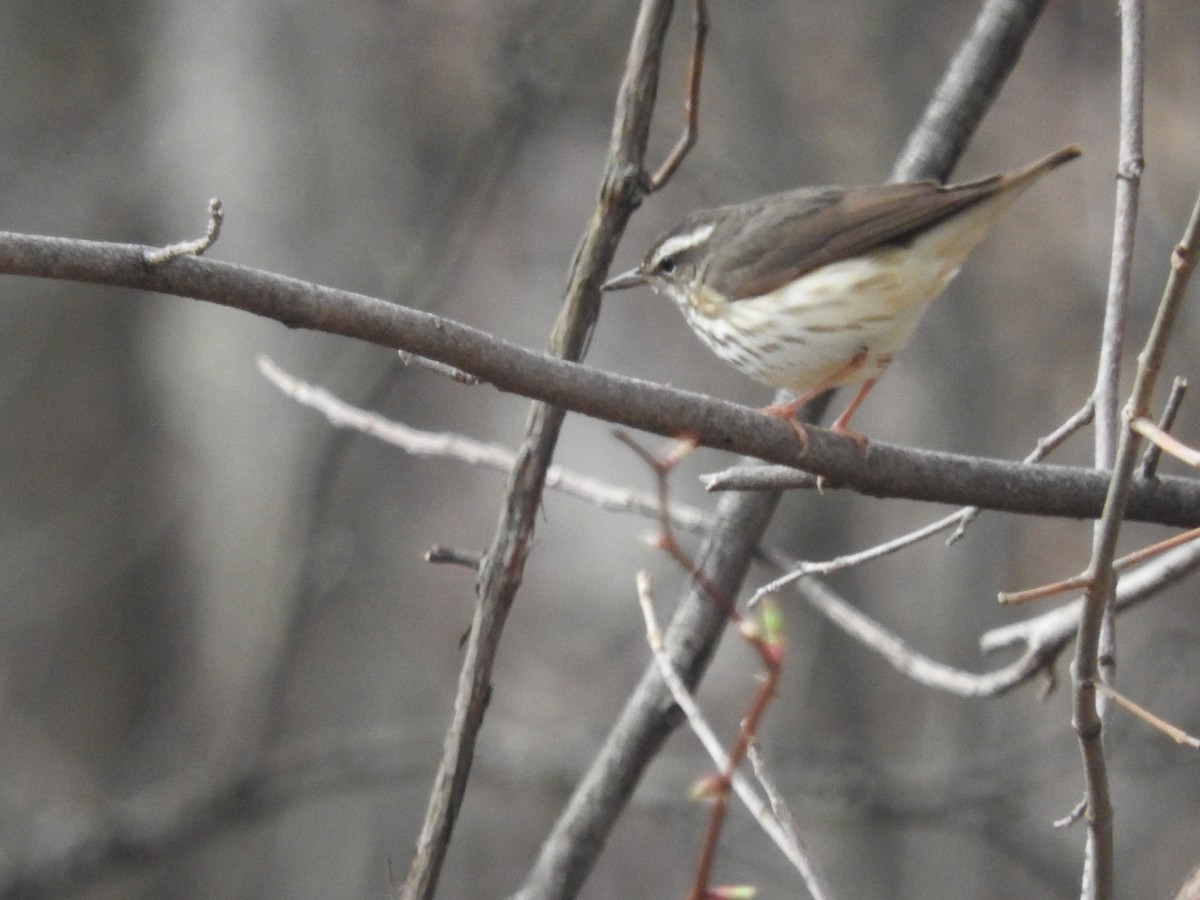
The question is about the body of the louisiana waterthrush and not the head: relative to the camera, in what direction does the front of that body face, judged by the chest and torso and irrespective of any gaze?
to the viewer's left

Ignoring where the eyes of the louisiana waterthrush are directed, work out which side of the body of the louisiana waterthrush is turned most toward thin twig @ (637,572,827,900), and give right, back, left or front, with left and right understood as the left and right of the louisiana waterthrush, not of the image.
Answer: left

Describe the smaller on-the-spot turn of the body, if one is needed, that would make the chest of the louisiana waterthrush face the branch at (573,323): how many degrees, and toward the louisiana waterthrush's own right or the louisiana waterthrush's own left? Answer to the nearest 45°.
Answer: approximately 45° to the louisiana waterthrush's own left

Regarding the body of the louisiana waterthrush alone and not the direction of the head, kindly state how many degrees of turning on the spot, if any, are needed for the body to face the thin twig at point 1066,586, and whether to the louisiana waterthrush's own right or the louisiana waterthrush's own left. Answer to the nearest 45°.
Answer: approximately 180°

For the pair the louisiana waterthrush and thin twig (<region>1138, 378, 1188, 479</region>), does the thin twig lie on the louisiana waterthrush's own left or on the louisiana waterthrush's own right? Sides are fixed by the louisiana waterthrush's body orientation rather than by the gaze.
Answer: on the louisiana waterthrush's own left

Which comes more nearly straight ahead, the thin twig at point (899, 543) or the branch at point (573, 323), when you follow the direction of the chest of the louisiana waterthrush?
the branch
